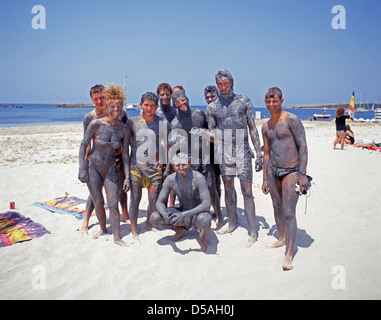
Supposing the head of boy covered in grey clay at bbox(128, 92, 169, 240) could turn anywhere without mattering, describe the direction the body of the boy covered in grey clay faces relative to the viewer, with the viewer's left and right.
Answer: facing the viewer

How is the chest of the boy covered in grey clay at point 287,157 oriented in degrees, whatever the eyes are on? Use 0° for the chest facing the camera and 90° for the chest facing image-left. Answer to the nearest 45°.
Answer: approximately 45°

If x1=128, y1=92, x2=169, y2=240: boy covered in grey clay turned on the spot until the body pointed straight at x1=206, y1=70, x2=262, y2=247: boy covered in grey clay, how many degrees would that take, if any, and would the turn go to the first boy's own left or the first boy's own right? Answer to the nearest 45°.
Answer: approximately 90° to the first boy's own left

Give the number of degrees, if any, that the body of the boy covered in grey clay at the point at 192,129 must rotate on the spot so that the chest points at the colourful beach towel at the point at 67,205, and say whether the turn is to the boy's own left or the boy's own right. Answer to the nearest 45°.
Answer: approximately 135° to the boy's own right

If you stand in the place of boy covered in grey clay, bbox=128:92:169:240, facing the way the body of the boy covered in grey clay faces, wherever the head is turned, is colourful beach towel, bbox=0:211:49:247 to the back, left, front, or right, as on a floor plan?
right

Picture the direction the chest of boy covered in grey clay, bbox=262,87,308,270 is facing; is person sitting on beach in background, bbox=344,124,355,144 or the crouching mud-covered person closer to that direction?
the crouching mud-covered person

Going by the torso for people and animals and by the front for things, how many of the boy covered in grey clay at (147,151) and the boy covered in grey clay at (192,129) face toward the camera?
2
